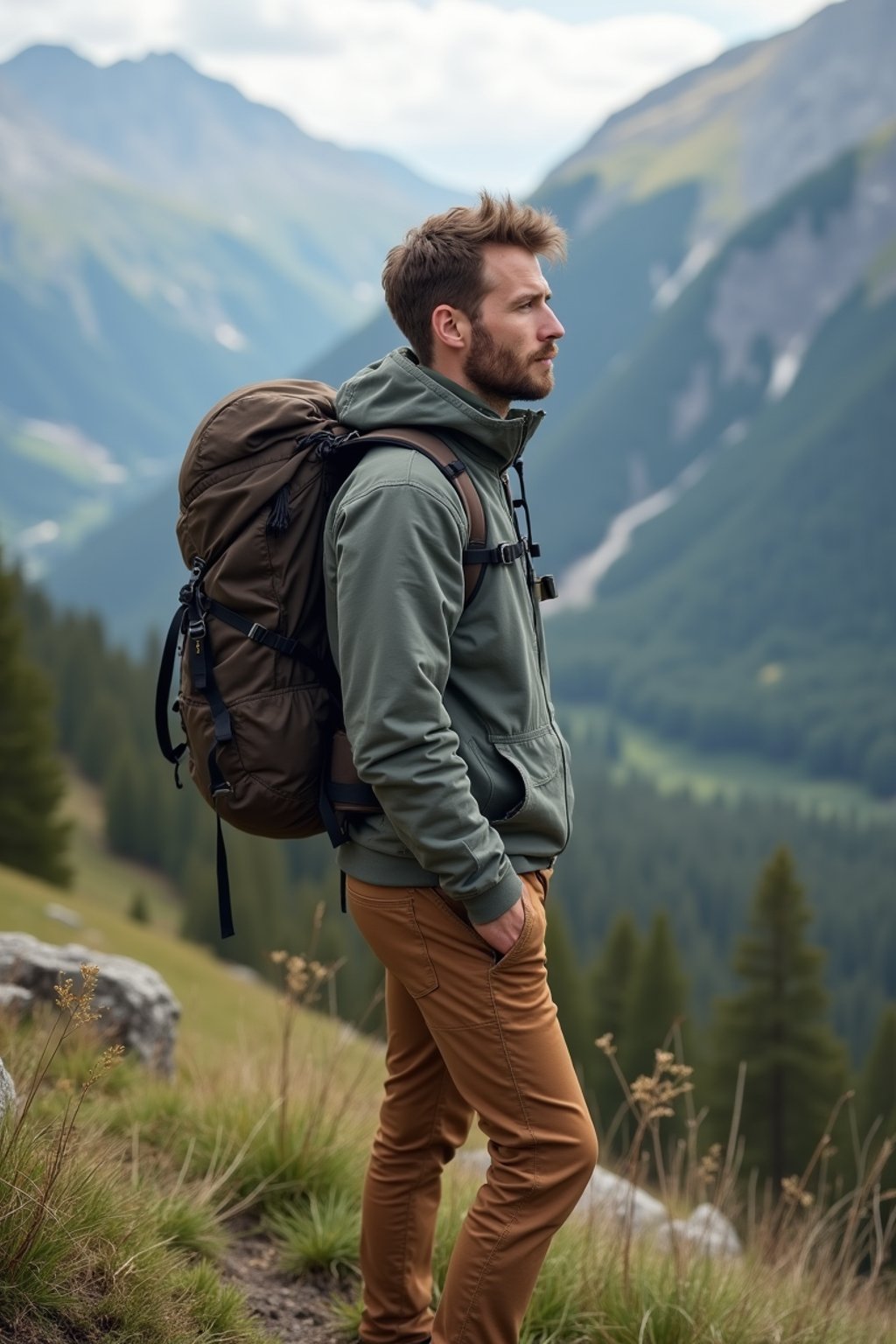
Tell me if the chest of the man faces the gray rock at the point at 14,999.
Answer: no

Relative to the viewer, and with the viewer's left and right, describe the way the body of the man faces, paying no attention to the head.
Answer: facing to the right of the viewer

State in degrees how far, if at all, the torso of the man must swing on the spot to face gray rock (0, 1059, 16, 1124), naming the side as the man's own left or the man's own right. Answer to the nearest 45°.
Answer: approximately 180°

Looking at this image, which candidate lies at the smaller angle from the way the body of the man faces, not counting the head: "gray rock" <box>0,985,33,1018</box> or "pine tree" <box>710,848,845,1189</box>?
the pine tree

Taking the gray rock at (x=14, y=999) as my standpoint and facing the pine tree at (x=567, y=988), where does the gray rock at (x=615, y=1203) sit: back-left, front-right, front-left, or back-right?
front-right

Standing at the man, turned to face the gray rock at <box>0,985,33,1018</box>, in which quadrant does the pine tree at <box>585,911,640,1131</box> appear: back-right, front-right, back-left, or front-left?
front-right

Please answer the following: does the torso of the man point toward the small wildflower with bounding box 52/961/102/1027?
no

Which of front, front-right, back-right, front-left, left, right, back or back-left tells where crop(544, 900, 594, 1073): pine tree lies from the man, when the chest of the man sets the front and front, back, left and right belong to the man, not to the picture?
left

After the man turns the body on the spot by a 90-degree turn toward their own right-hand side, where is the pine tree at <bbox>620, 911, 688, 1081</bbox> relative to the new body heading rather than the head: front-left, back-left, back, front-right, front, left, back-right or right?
back

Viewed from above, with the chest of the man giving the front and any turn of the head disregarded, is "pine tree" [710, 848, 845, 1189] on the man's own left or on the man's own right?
on the man's own left

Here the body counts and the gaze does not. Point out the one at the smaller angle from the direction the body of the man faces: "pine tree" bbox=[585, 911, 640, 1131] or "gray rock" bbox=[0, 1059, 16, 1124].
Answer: the pine tree

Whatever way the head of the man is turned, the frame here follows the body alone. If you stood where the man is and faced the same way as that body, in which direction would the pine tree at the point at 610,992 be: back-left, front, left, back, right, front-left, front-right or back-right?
left

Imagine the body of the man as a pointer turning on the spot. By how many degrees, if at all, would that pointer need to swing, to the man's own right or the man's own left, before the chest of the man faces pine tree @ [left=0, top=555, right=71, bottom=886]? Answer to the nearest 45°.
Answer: approximately 90° to the man's own left

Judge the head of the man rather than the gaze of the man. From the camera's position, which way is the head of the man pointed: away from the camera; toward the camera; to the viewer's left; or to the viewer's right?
to the viewer's right
